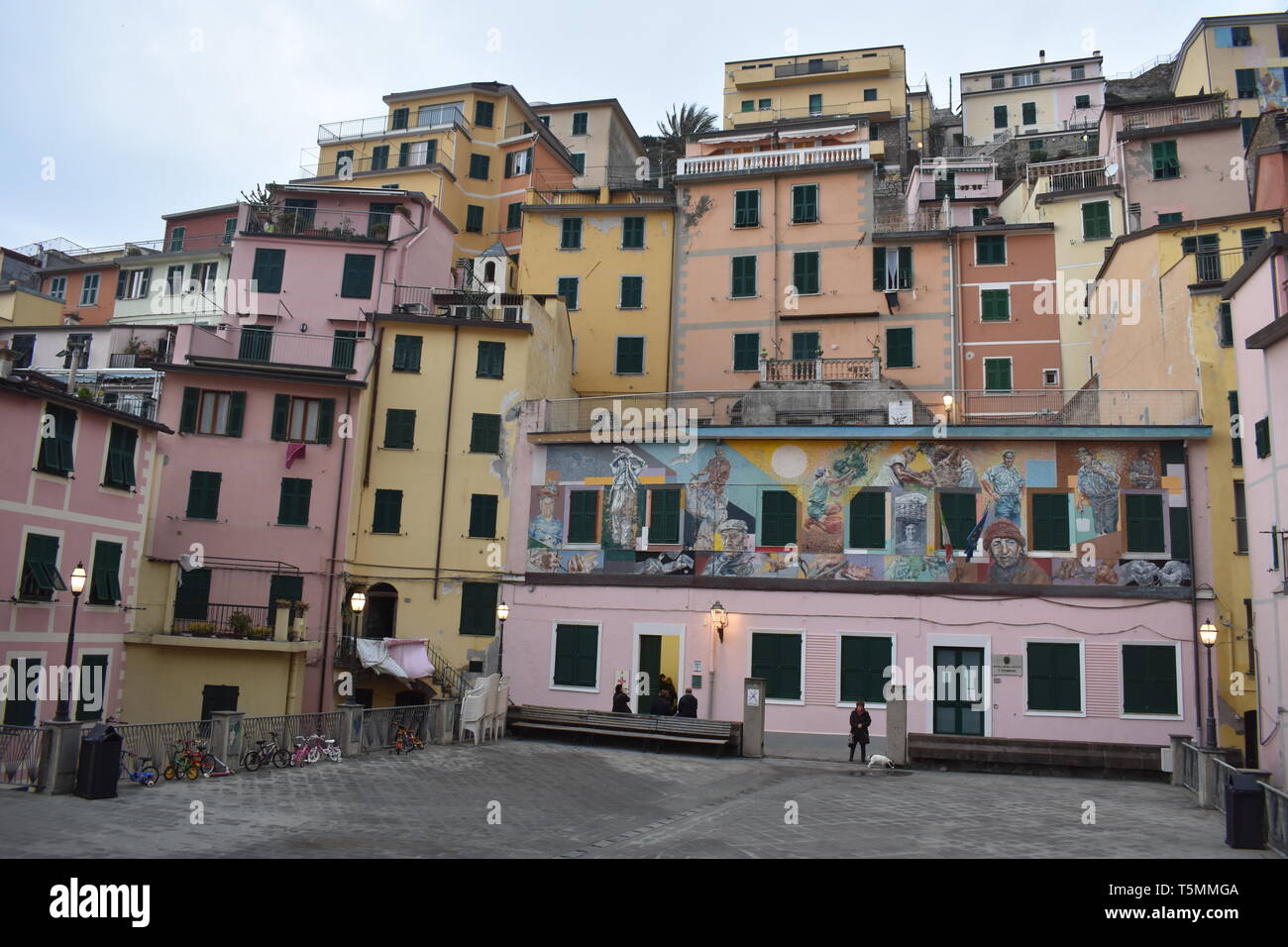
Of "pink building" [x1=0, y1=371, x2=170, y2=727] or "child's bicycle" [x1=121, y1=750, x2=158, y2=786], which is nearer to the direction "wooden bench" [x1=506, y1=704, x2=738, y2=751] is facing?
the child's bicycle

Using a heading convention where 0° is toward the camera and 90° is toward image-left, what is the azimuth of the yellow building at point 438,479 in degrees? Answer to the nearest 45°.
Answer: approximately 0°

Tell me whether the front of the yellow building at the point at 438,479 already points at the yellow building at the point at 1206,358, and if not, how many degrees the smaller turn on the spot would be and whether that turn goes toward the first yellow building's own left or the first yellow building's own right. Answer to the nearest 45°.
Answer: approximately 45° to the first yellow building's own left

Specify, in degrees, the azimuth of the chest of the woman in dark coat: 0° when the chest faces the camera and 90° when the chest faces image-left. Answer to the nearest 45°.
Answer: approximately 0°

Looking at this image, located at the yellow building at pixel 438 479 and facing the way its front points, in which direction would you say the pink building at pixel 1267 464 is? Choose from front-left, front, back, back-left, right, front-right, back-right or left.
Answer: front-left

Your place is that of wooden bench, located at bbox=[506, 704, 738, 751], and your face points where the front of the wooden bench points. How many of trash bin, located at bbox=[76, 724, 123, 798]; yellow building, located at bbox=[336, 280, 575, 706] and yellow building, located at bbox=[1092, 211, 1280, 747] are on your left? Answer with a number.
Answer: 1
